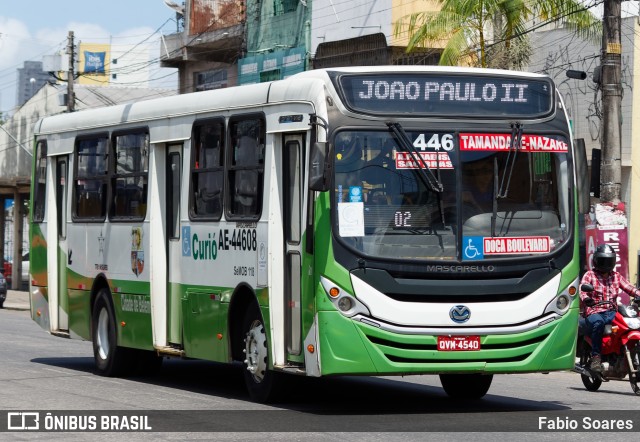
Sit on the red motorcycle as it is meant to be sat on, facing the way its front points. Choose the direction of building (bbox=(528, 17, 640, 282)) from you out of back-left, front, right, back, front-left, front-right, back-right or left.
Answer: back-left

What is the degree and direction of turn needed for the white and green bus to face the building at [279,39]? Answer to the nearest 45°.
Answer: approximately 135° to its left

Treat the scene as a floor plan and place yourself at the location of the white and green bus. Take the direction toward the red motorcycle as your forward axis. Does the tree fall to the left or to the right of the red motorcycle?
left

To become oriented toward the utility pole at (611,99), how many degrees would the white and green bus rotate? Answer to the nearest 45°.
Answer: approximately 90° to its left

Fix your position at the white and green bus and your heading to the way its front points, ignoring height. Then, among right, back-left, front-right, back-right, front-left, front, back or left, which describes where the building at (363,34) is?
back-left

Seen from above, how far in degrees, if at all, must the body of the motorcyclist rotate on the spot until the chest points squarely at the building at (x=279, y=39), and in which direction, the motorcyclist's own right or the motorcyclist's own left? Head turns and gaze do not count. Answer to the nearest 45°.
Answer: approximately 180°

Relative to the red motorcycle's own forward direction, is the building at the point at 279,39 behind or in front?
behind

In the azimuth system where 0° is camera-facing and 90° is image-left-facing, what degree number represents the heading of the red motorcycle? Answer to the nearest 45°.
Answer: approximately 315°

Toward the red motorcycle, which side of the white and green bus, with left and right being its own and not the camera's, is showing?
left
